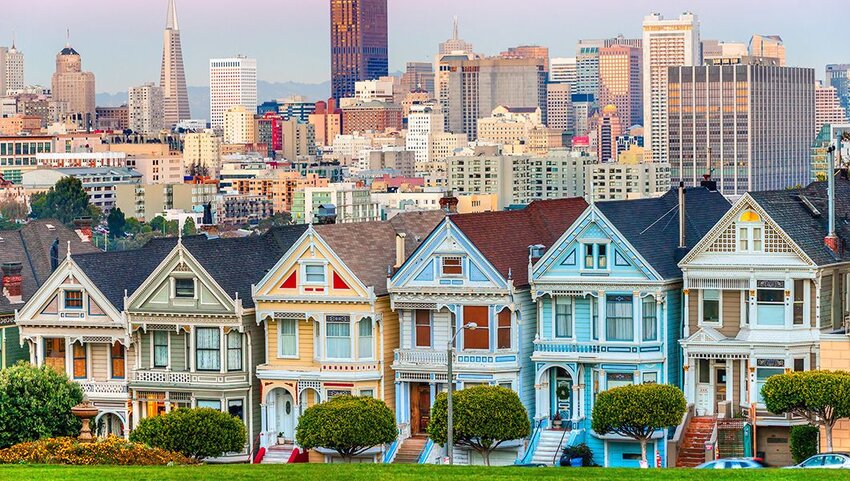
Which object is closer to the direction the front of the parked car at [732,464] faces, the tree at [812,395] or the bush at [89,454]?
the bush

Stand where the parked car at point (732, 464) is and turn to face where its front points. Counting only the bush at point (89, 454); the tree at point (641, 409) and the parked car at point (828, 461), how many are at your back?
1

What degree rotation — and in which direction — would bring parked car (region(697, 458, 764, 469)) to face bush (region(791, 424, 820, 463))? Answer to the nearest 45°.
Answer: approximately 135° to its right

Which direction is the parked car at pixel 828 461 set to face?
to the viewer's left

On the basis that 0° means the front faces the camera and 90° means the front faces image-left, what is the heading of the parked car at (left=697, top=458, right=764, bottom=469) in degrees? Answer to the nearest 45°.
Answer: approximately 90°

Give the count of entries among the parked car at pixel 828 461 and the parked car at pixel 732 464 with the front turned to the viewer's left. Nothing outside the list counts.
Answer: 2

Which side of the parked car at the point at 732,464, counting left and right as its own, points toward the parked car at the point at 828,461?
back

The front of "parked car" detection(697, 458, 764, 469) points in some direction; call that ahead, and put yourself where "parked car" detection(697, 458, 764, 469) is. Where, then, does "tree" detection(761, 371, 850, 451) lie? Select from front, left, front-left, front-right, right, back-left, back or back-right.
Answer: back-right
